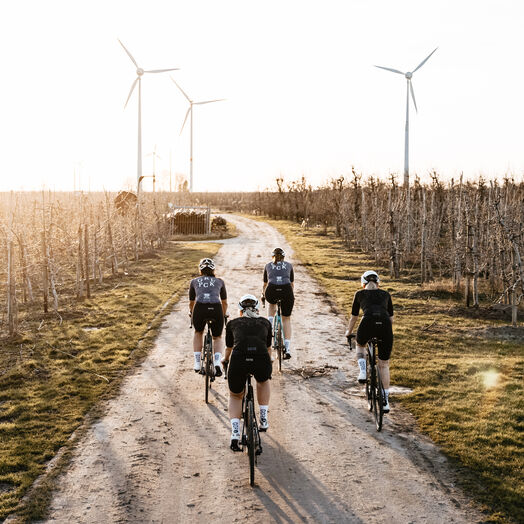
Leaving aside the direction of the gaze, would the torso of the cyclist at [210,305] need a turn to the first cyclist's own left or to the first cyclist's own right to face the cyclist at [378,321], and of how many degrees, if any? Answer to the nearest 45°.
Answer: approximately 135° to the first cyclist's own right

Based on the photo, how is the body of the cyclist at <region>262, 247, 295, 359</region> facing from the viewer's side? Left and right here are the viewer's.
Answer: facing away from the viewer

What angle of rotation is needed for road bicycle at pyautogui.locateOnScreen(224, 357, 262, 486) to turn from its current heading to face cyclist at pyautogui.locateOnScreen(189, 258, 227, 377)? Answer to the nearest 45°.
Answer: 0° — it already faces them

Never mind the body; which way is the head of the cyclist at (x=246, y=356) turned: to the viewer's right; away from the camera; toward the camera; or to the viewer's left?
away from the camera

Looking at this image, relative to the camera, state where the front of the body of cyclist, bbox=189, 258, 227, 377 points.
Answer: away from the camera

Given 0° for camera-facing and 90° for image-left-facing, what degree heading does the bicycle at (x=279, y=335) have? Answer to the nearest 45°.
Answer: approximately 180°

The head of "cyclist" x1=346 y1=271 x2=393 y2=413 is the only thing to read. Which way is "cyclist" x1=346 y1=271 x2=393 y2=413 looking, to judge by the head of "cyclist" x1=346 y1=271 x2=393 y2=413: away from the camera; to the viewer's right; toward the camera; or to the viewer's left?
away from the camera

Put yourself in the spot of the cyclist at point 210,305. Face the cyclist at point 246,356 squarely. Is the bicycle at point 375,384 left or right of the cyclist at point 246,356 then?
left

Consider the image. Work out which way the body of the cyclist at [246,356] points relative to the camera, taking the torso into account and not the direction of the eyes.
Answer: away from the camera

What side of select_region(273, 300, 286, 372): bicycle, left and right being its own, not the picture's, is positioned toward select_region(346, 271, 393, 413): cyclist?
back

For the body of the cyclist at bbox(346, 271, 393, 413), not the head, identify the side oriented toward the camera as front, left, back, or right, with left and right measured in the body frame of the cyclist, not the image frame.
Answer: back

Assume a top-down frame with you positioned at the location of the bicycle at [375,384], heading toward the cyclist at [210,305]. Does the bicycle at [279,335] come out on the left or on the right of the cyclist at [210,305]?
right
